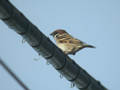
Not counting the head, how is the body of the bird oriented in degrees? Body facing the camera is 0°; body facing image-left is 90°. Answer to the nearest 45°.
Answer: approximately 90°
